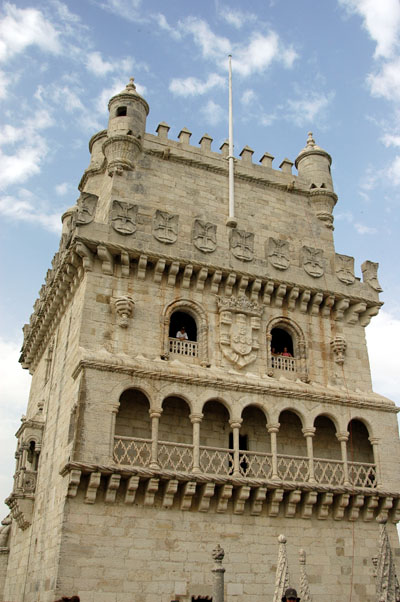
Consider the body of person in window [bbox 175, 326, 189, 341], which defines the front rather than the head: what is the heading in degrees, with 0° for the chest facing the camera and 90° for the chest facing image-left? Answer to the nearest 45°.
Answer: approximately 0°
